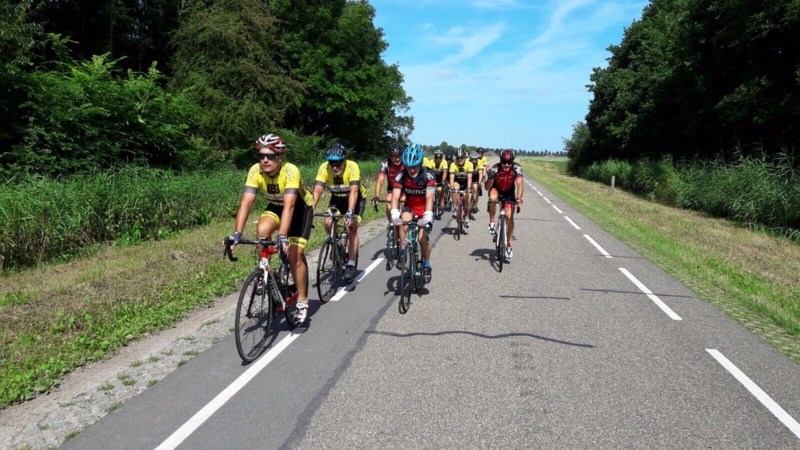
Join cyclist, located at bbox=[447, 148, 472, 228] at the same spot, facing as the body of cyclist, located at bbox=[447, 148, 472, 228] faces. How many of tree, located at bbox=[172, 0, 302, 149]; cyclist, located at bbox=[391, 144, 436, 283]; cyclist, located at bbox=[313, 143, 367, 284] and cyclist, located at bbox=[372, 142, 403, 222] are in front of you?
3

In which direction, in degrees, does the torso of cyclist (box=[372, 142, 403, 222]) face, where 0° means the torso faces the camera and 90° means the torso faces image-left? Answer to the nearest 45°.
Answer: approximately 0°

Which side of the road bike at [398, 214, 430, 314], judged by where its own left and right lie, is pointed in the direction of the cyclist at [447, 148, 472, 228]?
back

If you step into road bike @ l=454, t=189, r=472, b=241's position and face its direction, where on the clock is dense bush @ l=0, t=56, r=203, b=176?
The dense bush is roughly at 3 o'clock from the road bike.

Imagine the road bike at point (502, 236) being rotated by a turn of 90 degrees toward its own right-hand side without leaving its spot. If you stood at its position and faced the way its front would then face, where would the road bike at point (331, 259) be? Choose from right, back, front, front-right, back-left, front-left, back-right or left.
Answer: front-left

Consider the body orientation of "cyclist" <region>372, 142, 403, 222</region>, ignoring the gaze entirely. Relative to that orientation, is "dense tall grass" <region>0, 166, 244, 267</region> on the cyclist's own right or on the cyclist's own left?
on the cyclist's own right

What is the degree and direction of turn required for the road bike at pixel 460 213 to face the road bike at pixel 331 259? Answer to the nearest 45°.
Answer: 0° — it already faces it

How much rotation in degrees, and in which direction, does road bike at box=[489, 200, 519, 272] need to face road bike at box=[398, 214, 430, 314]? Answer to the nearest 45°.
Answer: approximately 45° to its right

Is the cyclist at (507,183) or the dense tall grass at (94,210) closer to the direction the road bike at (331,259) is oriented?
the dense tall grass

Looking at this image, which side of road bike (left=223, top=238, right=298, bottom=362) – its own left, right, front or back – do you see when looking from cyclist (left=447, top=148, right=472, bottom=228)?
back
